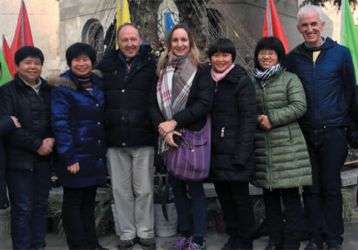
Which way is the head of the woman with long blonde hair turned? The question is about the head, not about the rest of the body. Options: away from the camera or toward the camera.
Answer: toward the camera

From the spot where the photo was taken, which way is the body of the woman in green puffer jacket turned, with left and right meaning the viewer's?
facing the viewer and to the left of the viewer

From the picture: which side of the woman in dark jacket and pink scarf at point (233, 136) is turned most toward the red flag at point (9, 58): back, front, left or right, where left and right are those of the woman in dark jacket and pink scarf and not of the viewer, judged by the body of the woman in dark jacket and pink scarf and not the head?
right

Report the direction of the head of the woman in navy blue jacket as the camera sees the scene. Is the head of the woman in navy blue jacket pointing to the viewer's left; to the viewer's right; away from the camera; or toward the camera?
toward the camera

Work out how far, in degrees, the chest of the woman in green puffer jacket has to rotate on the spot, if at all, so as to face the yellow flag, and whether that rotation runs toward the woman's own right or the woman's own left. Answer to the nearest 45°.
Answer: approximately 90° to the woman's own right

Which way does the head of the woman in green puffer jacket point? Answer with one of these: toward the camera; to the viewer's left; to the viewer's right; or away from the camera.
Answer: toward the camera

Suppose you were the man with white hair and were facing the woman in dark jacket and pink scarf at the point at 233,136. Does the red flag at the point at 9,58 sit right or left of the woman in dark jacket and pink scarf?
right

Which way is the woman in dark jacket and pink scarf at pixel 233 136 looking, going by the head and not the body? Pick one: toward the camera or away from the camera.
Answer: toward the camera

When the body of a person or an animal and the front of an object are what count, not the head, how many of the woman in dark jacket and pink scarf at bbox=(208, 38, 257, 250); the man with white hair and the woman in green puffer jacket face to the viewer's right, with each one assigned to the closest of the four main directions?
0

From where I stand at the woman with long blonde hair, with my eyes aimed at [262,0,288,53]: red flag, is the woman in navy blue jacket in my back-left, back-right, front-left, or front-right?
back-left

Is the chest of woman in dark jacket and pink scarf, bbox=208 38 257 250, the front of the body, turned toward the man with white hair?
no

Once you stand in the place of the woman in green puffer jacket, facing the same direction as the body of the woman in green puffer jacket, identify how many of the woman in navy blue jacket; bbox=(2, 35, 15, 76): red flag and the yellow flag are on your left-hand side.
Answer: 0

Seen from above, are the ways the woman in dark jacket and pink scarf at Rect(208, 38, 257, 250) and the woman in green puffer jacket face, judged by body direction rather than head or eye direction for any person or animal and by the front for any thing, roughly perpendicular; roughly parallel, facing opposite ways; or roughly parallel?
roughly parallel

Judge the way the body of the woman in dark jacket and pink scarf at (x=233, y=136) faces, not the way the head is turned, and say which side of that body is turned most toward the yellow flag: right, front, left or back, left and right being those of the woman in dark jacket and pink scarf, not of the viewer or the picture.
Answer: right

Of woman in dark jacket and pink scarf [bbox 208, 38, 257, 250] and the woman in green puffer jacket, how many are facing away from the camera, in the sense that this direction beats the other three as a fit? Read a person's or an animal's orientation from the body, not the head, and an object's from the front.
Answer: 0

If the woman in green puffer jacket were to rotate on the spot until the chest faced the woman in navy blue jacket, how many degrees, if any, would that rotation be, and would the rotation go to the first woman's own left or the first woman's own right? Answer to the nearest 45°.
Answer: approximately 45° to the first woman's own right

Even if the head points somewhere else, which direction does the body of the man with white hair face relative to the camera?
toward the camera
